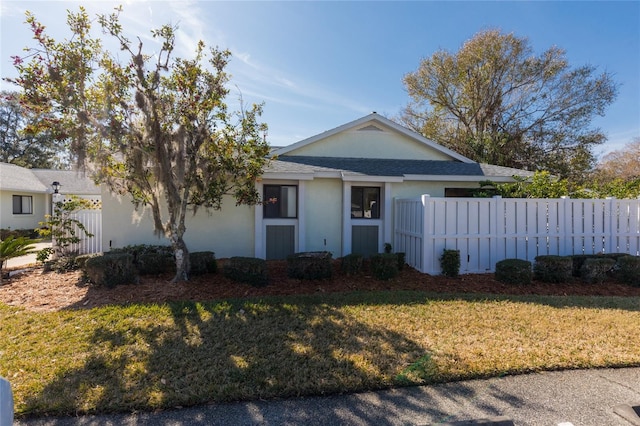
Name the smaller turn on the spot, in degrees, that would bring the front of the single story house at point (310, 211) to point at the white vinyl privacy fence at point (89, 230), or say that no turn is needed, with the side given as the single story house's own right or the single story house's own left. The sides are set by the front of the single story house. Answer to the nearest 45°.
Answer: approximately 90° to the single story house's own right

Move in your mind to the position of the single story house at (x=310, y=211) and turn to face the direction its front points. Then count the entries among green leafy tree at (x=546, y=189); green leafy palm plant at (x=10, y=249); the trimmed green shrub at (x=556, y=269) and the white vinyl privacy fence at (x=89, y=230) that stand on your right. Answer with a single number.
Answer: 2

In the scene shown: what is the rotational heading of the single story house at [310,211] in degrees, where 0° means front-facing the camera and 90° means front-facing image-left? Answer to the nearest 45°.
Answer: approximately 0°

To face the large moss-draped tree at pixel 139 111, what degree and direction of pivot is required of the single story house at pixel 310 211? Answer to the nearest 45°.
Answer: approximately 45° to its right

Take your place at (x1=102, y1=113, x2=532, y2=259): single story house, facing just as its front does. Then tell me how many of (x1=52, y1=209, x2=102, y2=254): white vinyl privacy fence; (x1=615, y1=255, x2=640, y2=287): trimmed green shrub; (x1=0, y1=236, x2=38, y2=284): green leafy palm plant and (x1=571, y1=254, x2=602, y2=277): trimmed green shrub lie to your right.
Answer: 2

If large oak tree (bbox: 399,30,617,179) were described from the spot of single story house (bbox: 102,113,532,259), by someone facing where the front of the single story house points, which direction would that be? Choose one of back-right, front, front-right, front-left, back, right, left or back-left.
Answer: back-left

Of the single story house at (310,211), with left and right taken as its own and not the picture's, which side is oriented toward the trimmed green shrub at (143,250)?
right

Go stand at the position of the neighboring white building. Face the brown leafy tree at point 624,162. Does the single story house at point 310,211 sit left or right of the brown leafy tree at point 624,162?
right

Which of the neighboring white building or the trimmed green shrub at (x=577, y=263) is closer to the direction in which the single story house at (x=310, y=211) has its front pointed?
the trimmed green shrub

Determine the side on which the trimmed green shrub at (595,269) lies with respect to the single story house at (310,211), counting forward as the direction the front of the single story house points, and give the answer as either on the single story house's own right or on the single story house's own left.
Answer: on the single story house's own left

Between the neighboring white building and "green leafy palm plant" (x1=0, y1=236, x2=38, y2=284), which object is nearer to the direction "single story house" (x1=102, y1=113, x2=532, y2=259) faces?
the green leafy palm plant

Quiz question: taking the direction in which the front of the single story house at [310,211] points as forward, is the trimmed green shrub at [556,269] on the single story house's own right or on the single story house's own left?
on the single story house's own left

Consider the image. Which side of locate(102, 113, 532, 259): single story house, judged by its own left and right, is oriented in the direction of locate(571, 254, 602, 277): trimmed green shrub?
left

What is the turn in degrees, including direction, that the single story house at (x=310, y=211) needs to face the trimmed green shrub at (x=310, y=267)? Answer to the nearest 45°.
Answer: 0° — it already faces it
